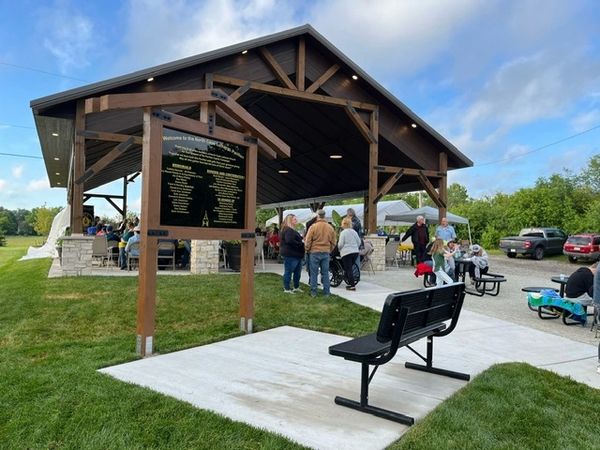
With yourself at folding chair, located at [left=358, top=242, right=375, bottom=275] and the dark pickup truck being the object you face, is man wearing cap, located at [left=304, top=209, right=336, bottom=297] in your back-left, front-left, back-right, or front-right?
back-right

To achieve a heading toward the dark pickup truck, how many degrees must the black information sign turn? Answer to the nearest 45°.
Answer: approximately 90° to its left

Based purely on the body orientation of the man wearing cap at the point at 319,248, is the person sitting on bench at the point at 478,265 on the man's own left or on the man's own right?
on the man's own right

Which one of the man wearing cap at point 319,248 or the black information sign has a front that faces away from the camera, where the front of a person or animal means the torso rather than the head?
the man wearing cap

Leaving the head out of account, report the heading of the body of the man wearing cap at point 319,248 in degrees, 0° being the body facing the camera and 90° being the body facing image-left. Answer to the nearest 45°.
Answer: approximately 180°

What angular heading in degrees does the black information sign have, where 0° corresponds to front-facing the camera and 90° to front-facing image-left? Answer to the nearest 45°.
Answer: approximately 315°

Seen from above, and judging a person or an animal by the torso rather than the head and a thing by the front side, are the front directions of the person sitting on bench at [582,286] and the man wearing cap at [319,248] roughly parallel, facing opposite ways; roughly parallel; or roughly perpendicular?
roughly perpendicular

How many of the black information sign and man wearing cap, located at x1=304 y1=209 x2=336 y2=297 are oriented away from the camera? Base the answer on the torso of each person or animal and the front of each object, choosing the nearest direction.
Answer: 1

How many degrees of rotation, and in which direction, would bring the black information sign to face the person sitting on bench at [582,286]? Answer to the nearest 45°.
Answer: approximately 45° to its left
